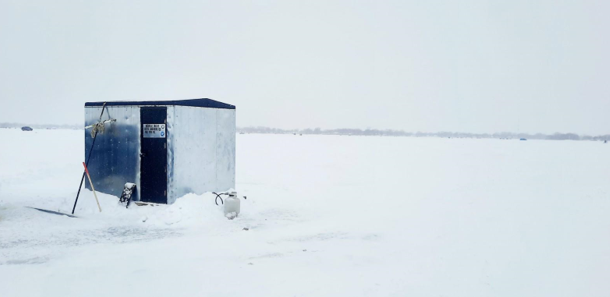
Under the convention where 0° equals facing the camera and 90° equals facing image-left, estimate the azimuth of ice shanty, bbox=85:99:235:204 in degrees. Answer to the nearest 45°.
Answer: approximately 45°
